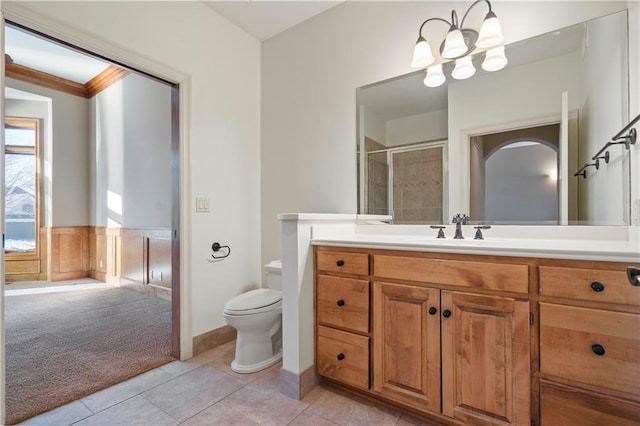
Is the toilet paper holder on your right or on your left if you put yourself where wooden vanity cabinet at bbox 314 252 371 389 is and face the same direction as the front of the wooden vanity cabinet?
on your right

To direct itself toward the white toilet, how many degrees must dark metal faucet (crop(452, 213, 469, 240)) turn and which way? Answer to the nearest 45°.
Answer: approximately 90° to its right

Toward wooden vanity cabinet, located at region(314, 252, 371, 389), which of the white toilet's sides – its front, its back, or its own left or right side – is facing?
left

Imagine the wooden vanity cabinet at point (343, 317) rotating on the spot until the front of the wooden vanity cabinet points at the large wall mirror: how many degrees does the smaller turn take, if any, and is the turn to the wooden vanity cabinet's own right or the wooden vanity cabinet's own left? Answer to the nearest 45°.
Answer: approximately 135° to the wooden vanity cabinet's own left

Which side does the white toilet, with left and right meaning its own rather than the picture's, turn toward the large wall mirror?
left

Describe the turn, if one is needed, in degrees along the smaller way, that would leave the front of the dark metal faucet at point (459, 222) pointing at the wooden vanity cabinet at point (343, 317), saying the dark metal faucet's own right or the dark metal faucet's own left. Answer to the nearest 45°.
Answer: approximately 45° to the dark metal faucet's own right

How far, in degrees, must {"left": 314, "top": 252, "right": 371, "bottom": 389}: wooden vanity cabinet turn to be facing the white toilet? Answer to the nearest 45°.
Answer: approximately 90° to its right
